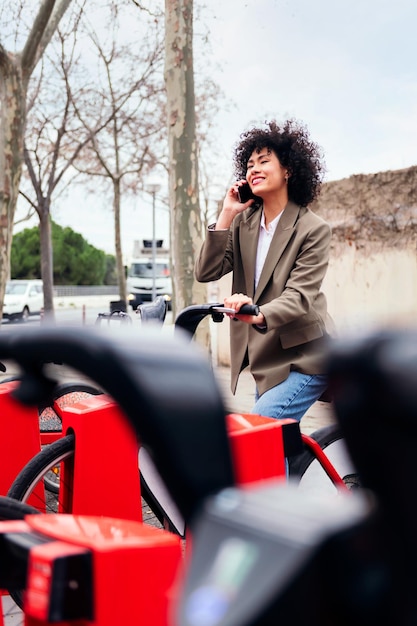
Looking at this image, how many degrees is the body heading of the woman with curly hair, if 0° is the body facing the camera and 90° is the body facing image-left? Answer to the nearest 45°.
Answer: approximately 45°

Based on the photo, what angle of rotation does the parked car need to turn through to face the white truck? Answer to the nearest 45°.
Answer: approximately 180°

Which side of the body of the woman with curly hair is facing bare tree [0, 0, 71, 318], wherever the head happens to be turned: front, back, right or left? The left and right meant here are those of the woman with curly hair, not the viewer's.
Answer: right

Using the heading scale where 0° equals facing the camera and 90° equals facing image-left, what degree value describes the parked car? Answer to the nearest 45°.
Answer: approximately 45°

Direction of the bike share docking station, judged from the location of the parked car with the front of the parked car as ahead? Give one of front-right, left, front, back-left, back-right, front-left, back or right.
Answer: front-left

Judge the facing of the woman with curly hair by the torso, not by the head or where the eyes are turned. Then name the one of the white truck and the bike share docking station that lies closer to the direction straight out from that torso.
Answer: the bike share docking station

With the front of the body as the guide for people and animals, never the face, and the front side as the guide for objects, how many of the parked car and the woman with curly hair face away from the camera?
0

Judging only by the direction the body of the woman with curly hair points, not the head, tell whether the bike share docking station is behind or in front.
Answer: in front

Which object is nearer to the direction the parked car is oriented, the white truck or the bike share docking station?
the bike share docking station

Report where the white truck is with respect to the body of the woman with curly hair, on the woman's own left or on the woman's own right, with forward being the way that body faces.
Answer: on the woman's own right
